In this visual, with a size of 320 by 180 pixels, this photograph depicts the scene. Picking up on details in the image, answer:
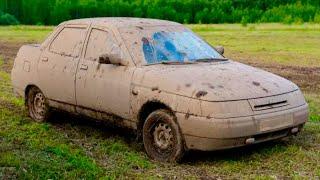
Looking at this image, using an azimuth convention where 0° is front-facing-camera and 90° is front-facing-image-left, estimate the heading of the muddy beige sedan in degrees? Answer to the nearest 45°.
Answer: approximately 315°
